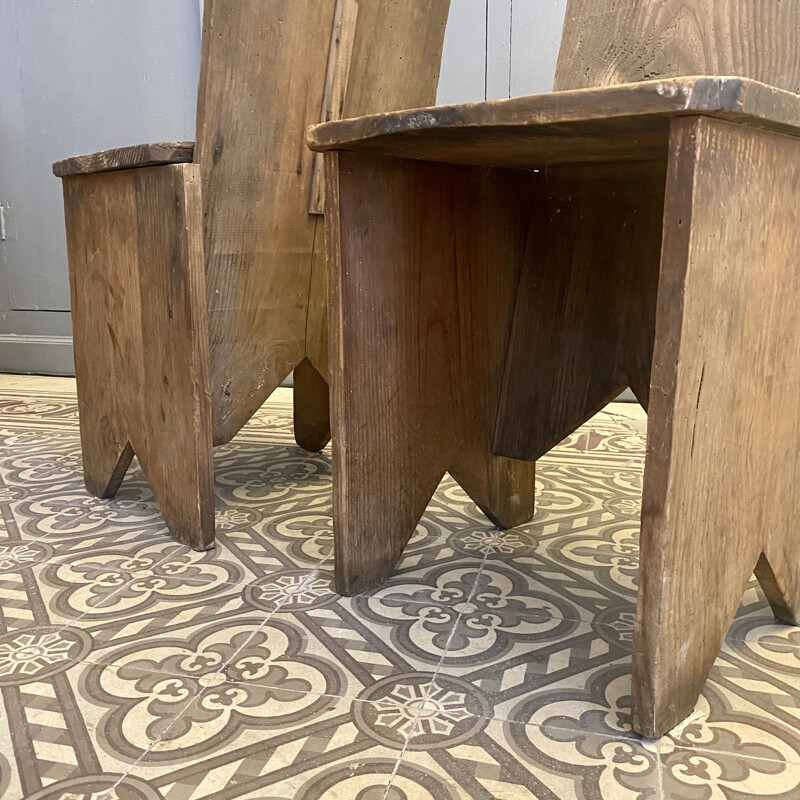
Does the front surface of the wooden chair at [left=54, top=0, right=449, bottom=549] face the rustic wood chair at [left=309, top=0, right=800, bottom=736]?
no

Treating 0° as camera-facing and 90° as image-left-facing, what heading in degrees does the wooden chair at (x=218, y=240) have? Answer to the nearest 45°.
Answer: approximately 135°
